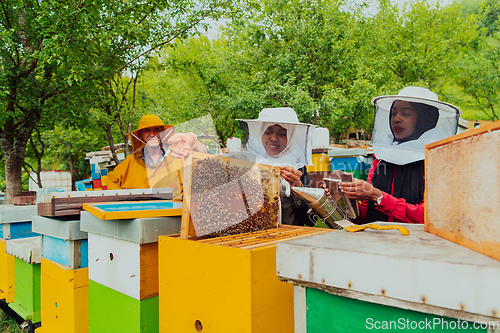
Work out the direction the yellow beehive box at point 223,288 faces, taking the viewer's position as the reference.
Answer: facing the viewer and to the left of the viewer

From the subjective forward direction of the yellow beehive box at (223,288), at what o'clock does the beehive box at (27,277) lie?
The beehive box is roughly at 3 o'clock from the yellow beehive box.

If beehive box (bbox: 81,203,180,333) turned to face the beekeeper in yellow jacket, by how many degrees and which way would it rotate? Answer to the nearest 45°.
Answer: approximately 135° to its right

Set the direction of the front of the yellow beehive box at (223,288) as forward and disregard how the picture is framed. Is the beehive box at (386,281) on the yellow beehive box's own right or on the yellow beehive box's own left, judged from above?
on the yellow beehive box's own left

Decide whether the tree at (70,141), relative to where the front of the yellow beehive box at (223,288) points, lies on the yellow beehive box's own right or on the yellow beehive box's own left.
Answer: on the yellow beehive box's own right

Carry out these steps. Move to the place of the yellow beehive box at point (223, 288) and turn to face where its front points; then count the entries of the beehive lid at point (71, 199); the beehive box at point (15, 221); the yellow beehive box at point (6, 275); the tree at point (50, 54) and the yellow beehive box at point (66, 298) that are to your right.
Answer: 5

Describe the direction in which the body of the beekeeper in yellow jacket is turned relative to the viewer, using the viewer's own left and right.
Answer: facing the viewer

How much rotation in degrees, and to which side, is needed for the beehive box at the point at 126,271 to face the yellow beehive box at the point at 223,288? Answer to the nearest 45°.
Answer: approximately 90° to its left

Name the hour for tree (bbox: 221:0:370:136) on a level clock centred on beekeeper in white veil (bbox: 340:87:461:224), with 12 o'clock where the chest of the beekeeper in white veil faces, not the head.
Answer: The tree is roughly at 4 o'clock from the beekeeper in white veil.

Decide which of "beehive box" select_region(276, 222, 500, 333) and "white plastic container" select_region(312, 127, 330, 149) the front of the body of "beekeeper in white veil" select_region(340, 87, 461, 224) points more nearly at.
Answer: the beehive box
